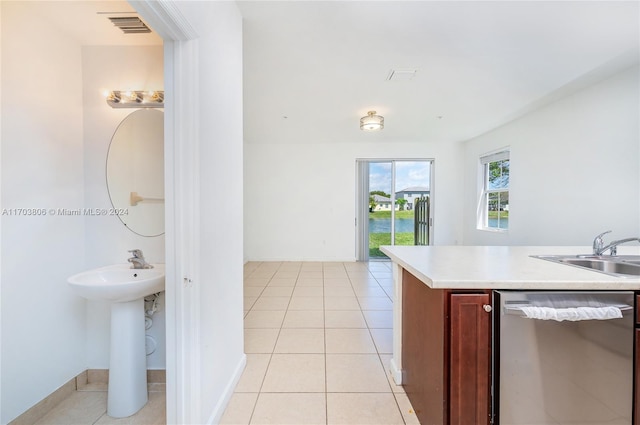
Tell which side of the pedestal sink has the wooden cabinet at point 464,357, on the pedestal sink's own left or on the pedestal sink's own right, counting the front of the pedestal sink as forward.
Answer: on the pedestal sink's own left

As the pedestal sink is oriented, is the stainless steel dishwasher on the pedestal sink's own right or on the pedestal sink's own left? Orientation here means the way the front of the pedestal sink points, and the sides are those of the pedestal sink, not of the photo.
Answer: on the pedestal sink's own left

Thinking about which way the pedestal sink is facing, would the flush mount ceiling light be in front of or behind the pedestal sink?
behind

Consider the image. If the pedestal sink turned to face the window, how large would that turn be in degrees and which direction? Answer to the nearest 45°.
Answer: approximately 135° to its left

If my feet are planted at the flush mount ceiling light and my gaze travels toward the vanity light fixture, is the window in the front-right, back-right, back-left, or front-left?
back-left

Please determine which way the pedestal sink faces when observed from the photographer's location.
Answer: facing the viewer and to the left of the viewer

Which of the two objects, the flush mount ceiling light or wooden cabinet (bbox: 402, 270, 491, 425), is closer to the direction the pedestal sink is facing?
the wooden cabinet
